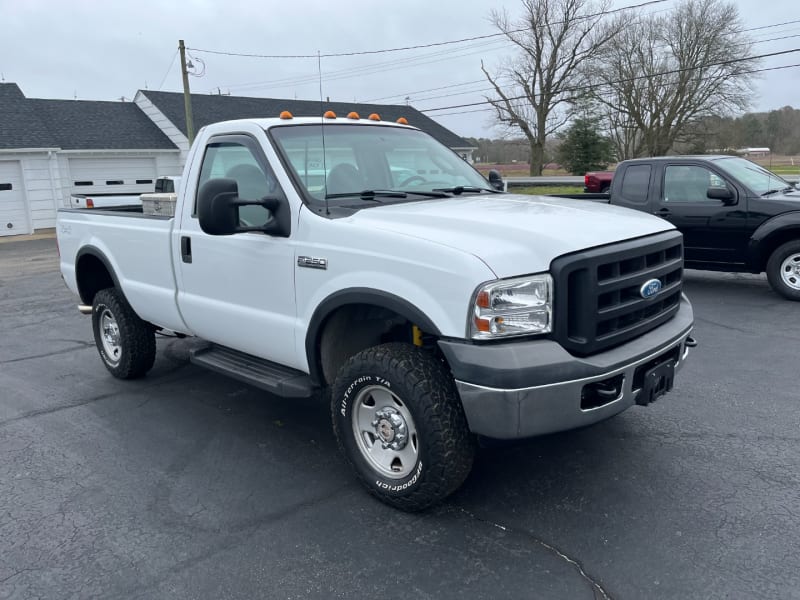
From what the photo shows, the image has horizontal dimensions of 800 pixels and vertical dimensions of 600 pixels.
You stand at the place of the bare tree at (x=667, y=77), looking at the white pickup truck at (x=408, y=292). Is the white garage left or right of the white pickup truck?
right

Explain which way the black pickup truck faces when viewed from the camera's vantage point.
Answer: facing the viewer and to the right of the viewer

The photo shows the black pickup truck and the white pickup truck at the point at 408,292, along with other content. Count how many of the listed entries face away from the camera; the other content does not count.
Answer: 0

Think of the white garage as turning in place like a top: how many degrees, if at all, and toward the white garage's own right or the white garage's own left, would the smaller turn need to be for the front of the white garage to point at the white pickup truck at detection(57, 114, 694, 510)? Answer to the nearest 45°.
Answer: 0° — it already faces it

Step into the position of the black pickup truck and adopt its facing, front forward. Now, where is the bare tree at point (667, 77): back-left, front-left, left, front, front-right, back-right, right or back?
back-left

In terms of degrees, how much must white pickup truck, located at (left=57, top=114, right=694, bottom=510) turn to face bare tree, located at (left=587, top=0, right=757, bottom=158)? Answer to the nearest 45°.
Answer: approximately 90° to its left

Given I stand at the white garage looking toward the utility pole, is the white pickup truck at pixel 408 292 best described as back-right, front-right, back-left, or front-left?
front-right

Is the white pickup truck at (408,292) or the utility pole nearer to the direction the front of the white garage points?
the white pickup truck

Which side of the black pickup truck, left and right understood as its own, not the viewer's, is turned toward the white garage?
back

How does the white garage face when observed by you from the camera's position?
facing the viewer

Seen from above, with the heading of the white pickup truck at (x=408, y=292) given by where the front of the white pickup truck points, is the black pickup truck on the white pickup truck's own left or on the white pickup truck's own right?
on the white pickup truck's own left

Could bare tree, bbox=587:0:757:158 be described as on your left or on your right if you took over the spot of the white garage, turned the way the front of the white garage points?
on your left

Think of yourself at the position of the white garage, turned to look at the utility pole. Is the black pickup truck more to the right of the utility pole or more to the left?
right
